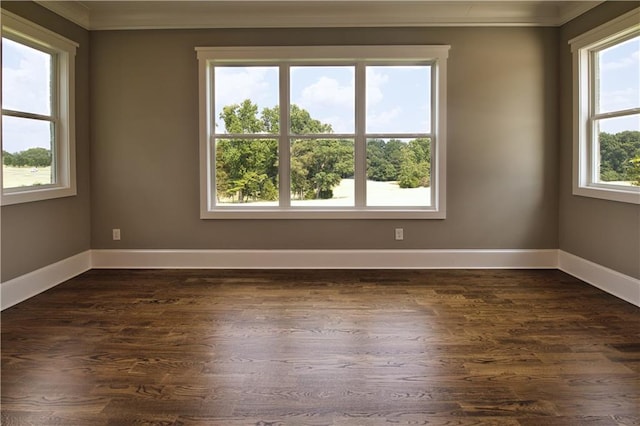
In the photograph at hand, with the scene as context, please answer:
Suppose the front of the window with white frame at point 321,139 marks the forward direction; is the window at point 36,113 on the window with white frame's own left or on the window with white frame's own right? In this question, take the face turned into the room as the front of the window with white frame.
on the window with white frame's own right

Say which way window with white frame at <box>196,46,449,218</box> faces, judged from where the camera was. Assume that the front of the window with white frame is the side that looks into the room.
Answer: facing the viewer
